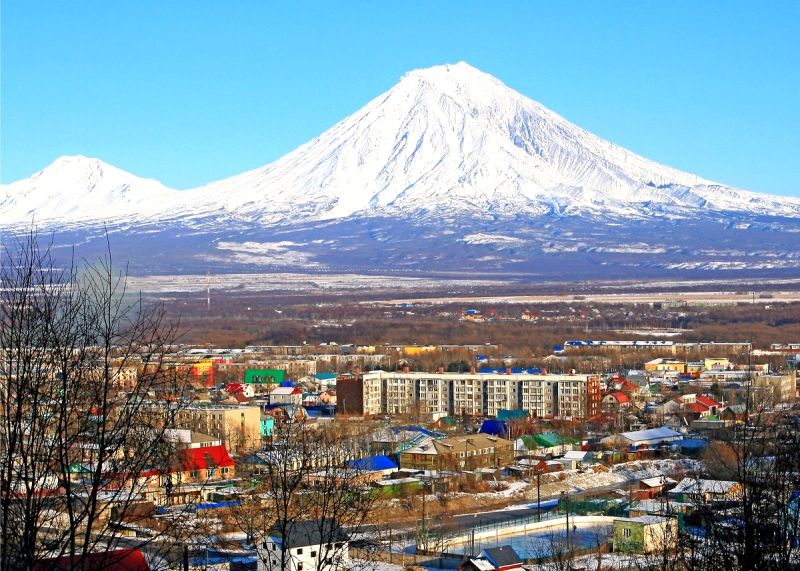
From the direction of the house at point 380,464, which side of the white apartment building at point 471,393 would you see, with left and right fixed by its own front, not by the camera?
front

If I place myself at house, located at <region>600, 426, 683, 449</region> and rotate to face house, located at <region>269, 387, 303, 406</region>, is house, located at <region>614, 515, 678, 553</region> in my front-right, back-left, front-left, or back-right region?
back-left

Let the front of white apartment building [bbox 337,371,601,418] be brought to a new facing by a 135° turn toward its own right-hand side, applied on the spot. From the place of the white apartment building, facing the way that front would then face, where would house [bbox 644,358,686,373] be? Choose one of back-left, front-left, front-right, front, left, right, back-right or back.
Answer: right

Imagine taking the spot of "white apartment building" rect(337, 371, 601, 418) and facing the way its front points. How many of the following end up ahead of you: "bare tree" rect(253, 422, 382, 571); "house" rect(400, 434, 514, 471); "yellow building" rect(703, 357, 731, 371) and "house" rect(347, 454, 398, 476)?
3

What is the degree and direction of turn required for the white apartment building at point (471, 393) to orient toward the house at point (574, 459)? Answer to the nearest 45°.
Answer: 0° — it already faces it

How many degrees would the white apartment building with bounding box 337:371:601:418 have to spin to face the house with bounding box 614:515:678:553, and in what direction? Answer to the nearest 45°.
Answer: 0° — it already faces it

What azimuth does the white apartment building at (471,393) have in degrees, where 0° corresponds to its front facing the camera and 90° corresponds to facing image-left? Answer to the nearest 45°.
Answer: approximately 0°

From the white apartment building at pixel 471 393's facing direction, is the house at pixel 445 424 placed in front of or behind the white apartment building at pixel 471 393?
in front

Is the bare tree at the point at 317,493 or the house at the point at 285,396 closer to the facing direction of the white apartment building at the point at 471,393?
the bare tree

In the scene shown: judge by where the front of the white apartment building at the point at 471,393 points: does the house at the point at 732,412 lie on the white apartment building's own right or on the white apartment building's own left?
on the white apartment building's own left

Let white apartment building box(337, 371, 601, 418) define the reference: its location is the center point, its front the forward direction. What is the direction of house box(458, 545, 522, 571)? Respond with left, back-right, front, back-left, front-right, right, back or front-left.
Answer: front

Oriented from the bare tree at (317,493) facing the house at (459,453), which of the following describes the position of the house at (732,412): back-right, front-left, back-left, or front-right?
front-right

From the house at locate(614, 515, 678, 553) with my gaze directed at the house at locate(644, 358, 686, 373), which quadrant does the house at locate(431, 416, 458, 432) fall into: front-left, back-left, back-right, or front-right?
front-left

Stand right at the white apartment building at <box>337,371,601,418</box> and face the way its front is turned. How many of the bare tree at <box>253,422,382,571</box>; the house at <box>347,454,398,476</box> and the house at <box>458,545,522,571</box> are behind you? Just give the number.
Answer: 0

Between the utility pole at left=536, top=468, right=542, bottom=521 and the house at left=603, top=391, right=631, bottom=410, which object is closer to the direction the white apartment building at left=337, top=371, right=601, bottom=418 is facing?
the utility pole

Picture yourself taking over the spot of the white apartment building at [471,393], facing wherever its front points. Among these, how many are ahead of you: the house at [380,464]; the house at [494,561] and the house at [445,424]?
3
